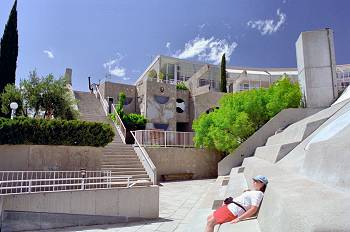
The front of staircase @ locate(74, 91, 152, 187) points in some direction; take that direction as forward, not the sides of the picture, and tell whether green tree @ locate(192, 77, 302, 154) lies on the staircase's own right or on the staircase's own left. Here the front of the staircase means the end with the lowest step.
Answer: on the staircase's own left

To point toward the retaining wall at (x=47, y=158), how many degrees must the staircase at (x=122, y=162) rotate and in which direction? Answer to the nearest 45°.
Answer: approximately 45° to its right

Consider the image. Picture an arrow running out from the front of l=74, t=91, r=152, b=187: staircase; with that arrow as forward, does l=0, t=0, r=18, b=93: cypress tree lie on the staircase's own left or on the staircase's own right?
on the staircase's own right

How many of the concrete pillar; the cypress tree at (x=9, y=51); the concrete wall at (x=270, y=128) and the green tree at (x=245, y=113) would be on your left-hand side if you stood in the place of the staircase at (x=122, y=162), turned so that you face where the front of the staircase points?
3

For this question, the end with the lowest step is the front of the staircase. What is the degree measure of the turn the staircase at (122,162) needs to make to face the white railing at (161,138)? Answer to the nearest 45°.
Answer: approximately 135° to its left

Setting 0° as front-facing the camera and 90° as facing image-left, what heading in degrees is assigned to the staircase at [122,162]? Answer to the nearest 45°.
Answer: approximately 0°

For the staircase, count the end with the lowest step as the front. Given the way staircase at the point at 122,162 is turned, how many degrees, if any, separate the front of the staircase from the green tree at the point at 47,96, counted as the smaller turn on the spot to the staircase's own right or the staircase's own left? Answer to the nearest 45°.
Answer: approximately 135° to the staircase's own right

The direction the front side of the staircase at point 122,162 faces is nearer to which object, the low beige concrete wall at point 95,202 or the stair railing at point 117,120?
the low beige concrete wall

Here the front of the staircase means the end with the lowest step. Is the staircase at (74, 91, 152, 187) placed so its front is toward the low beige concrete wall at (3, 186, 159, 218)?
yes

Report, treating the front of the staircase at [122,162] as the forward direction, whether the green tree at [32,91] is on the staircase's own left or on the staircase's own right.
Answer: on the staircase's own right

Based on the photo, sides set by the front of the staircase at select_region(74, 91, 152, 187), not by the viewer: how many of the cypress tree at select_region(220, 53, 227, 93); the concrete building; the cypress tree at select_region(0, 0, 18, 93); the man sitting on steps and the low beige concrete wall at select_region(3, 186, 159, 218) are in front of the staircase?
2

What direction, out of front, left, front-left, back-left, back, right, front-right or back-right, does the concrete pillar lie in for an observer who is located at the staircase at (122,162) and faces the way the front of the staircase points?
left

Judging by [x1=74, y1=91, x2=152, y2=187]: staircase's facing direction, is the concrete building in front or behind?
behind

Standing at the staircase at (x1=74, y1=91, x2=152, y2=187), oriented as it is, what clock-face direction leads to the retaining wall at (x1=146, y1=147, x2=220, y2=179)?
The retaining wall is roughly at 10 o'clock from the staircase.

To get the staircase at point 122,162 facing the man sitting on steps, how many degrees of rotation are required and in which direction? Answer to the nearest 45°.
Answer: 0° — it already faces them
